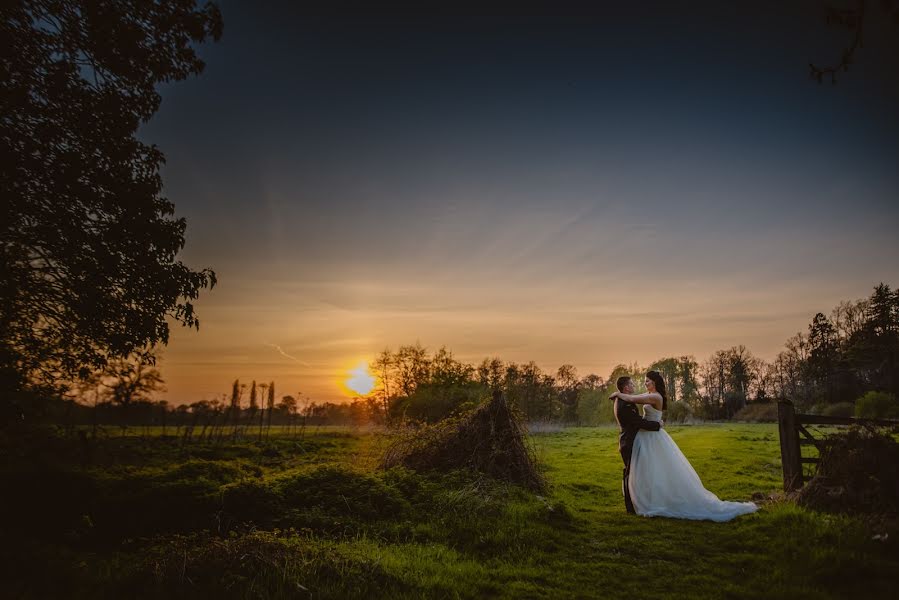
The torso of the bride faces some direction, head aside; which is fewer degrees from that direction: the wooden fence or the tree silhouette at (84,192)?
the tree silhouette

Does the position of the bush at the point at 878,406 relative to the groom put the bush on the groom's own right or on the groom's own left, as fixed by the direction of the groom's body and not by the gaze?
on the groom's own left

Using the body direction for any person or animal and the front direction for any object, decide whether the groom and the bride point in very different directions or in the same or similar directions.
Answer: very different directions

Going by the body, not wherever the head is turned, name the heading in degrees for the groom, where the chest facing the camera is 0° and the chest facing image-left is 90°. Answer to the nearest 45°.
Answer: approximately 270°

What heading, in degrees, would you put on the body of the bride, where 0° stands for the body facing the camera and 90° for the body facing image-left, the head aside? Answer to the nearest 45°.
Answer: approximately 90°

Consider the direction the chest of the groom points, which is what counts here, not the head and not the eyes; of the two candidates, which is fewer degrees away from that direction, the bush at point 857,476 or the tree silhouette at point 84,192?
the bush

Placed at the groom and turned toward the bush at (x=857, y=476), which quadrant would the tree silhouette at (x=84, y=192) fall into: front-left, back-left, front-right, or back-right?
back-right

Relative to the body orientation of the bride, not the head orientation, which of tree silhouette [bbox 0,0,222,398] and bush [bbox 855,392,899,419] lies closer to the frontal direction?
the tree silhouette

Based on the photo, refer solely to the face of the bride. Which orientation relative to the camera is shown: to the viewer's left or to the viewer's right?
to the viewer's left

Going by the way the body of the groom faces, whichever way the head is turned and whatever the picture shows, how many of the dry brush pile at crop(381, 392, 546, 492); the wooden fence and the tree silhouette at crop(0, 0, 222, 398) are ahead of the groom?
1

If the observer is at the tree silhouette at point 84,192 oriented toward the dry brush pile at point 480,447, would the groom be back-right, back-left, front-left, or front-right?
front-right

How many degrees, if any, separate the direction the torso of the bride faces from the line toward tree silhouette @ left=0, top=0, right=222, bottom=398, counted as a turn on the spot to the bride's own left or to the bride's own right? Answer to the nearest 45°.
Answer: approximately 45° to the bride's own left
